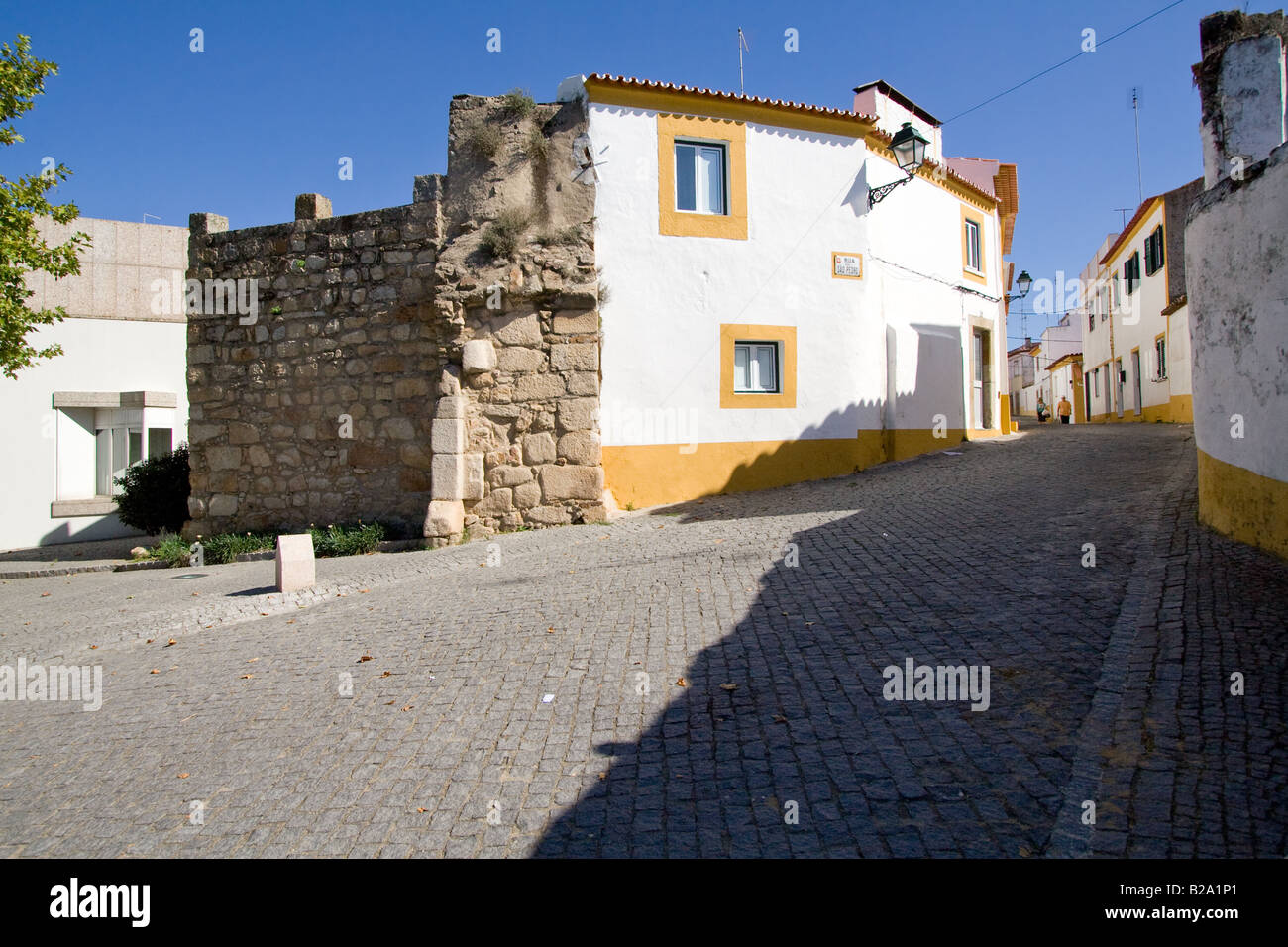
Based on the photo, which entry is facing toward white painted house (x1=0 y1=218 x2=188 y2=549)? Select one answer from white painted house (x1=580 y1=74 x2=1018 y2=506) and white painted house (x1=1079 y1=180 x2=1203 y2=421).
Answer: white painted house (x1=1079 y1=180 x2=1203 y2=421)

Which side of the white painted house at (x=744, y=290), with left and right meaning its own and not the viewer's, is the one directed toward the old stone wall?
right

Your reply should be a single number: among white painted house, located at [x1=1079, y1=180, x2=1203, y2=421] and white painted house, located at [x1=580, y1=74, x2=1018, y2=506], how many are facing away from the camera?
0

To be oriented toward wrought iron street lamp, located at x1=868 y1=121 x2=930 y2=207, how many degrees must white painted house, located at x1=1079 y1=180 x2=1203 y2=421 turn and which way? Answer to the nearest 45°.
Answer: approximately 45° to its left

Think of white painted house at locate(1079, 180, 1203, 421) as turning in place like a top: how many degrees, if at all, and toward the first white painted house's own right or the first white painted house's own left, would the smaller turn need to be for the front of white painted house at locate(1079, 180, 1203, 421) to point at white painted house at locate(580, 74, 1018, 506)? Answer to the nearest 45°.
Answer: approximately 45° to the first white painted house's own left

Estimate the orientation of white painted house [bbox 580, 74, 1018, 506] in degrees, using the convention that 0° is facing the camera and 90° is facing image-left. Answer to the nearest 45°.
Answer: approximately 315°

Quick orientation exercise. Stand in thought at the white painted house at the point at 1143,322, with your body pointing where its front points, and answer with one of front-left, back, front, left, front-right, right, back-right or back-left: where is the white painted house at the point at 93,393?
front

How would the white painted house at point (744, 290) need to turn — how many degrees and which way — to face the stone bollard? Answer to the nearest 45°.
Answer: approximately 90° to its right
